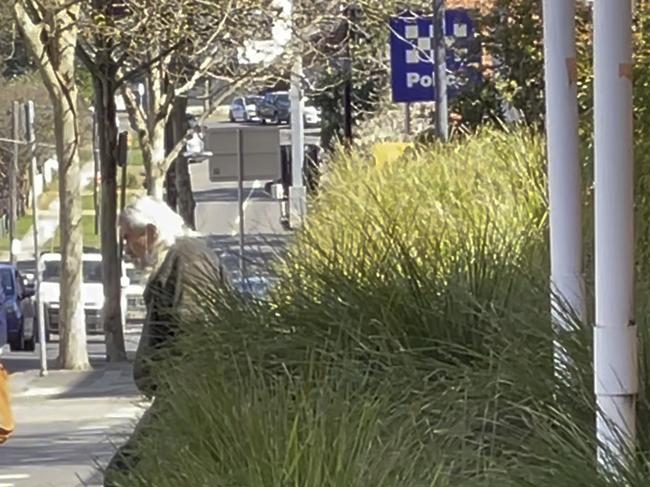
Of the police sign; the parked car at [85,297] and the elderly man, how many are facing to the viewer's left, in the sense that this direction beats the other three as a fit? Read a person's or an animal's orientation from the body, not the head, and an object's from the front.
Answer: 1

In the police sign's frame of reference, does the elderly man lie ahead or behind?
ahead

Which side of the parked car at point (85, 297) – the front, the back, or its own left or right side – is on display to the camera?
front

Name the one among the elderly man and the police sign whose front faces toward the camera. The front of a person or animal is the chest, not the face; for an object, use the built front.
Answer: the police sign

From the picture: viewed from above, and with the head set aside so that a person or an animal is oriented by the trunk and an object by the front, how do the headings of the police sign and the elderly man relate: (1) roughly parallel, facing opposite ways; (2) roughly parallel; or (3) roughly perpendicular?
roughly perpendicular

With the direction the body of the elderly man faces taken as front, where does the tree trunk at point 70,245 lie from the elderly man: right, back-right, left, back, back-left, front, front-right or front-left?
right

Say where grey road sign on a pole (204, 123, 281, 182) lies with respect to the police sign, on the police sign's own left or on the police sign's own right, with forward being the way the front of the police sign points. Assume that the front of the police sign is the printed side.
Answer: on the police sign's own right

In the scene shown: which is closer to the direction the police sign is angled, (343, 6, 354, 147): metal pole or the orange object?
the orange object

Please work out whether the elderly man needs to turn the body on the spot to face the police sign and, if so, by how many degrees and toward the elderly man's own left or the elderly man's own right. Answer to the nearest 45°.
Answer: approximately 90° to the elderly man's own right

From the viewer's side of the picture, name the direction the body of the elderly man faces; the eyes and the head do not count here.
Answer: to the viewer's left

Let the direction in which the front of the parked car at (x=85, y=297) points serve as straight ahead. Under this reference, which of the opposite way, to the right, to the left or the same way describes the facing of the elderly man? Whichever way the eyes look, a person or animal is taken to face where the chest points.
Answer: to the right

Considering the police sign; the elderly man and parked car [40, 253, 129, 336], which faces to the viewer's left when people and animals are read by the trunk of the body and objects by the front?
the elderly man

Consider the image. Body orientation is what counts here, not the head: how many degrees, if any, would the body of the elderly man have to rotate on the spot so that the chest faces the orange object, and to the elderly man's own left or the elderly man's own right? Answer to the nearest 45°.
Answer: approximately 45° to the elderly man's own right

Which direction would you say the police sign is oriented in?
toward the camera
